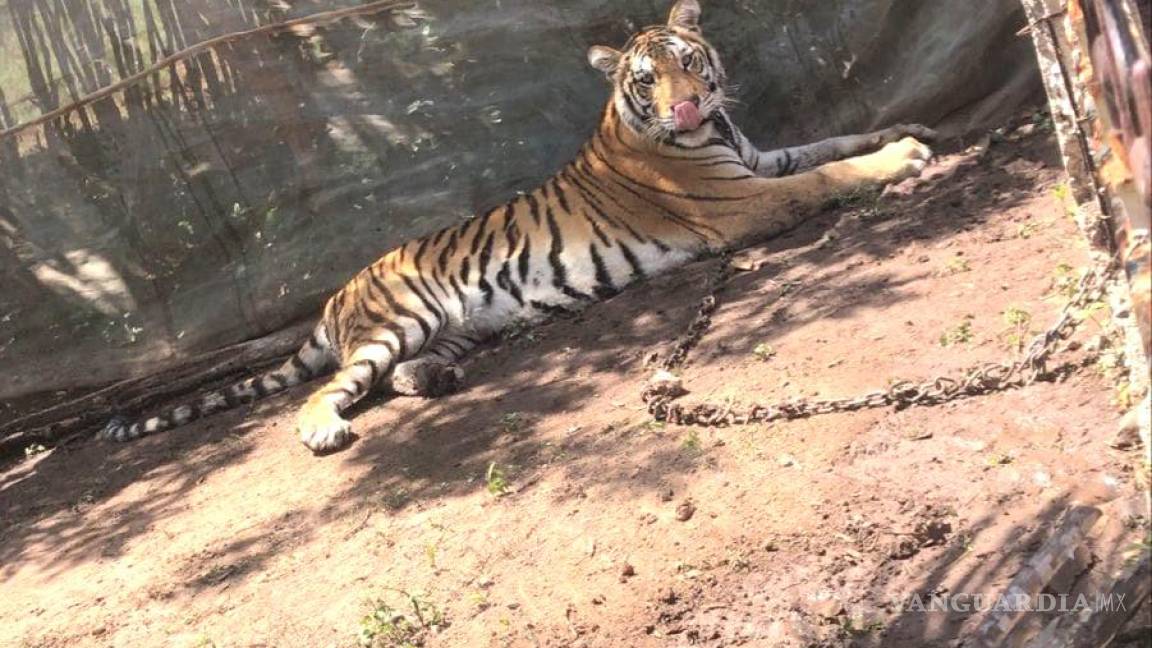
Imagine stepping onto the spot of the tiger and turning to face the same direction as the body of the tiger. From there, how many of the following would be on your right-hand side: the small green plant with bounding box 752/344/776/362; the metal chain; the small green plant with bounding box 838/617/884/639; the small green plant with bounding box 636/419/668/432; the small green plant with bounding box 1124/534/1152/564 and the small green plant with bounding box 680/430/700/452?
6

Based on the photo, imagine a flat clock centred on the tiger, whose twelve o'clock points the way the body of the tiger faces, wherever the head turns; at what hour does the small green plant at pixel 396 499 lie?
The small green plant is roughly at 4 o'clock from the tiger.

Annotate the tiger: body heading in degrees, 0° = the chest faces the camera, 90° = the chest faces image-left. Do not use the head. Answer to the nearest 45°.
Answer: approximately 270°

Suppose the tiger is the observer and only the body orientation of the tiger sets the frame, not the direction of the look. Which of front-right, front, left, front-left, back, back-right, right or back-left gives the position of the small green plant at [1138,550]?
right

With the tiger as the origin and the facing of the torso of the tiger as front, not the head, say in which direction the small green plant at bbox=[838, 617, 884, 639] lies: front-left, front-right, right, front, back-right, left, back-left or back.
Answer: right

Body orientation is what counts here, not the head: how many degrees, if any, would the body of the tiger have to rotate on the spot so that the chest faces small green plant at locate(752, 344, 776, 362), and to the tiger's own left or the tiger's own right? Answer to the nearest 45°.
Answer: approximately 90° to the tiger's own right

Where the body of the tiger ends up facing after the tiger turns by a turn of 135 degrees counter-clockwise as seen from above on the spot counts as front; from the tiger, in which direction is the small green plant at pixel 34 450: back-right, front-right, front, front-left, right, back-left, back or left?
front-left

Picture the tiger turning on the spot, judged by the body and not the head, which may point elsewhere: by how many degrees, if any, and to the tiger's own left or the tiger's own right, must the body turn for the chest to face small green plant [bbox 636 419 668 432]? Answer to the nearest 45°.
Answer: approximately 90° to the tiger's own right

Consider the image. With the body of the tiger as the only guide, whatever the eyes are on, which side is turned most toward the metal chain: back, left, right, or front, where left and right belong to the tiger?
right

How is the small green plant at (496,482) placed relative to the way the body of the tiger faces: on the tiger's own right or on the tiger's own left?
on the tiger's own right

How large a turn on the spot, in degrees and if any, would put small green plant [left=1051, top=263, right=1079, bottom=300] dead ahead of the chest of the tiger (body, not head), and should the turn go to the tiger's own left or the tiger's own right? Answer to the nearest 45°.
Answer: approximately 45° to the tiger's own right

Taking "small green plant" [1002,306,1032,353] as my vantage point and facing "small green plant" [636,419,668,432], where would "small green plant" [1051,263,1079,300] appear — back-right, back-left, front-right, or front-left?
back-right

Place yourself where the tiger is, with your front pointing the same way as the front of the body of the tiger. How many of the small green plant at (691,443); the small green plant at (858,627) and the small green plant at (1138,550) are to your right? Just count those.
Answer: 3

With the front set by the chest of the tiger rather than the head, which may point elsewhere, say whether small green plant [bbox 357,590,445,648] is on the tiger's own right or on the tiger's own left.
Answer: on the tiger's own right
